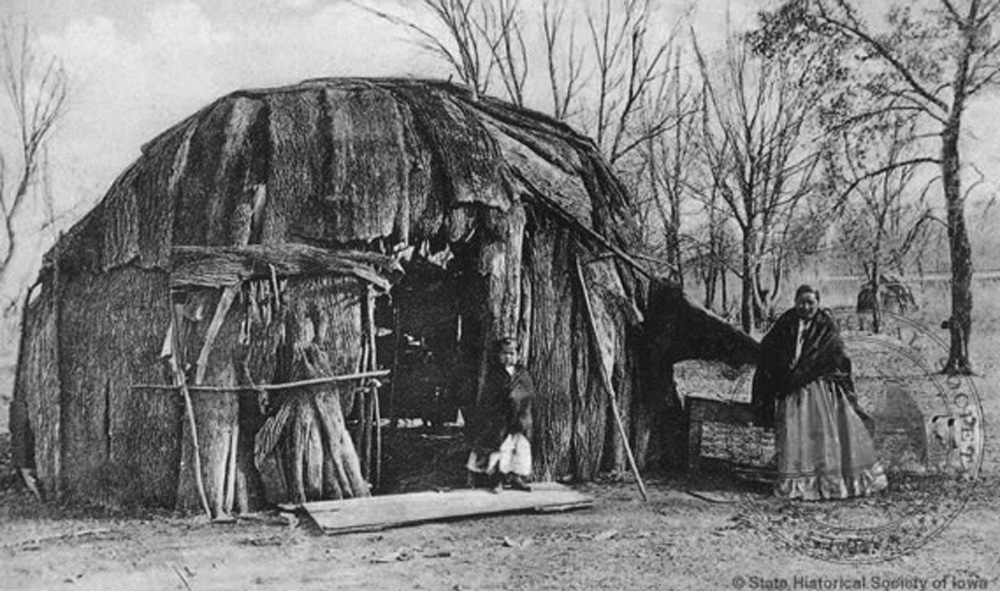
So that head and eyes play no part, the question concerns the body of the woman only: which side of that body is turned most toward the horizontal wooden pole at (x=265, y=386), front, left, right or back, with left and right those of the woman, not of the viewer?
right

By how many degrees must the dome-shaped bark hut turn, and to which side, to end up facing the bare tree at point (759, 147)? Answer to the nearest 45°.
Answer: approximately 135° to its left

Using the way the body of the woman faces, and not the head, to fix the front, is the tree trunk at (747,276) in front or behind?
behind

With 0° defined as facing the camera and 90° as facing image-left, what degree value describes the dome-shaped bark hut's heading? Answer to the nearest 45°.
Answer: approximately 0°

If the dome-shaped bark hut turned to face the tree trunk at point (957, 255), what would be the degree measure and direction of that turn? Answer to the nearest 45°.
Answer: approximately 90° to its left

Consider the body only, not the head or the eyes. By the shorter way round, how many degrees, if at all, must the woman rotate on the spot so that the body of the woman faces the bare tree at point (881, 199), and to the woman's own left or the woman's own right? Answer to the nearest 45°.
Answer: approximately 180°

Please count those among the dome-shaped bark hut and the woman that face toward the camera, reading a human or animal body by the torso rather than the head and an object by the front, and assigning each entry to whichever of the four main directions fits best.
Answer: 2
